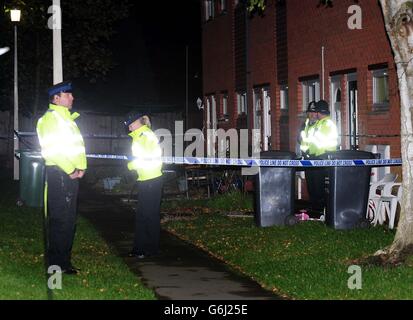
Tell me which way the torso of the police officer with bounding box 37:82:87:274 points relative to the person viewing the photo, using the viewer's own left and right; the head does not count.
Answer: facing to the right of the viewer

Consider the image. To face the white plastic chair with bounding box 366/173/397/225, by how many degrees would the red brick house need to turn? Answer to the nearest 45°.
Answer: approximately 45° to its left

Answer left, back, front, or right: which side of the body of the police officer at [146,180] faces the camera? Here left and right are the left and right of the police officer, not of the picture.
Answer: left

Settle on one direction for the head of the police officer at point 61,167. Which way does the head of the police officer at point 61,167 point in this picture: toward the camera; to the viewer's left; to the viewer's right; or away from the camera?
to the viewer's right

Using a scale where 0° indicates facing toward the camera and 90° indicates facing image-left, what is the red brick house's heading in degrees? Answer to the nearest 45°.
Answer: approximately 45°
